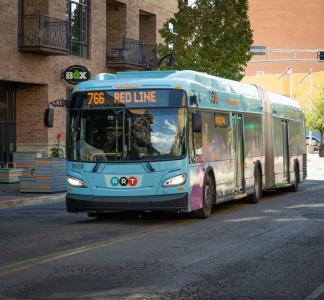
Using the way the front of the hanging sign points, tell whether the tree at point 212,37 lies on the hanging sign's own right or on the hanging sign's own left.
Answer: on the hanging sign's own left

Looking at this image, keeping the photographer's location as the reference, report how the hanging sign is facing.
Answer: facing the viewer

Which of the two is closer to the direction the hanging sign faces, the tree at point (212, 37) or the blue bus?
the blue bus

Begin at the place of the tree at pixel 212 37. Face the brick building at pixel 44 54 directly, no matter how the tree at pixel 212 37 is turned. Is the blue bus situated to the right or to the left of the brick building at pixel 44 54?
left
